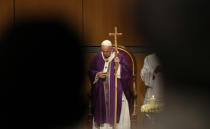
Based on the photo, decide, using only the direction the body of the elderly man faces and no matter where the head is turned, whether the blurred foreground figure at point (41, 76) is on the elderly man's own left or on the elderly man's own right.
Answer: on the elderly man's own right

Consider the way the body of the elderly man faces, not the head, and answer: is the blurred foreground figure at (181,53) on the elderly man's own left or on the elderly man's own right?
on the elderly man's own left

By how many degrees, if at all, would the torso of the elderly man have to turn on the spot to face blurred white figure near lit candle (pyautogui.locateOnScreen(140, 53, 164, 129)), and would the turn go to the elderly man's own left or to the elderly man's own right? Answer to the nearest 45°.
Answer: approximately 90° to the elderly man's own left

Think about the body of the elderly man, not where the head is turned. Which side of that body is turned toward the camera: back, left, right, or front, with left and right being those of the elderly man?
front
